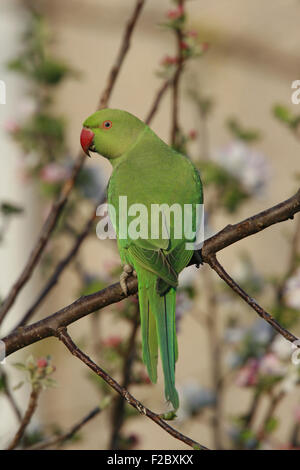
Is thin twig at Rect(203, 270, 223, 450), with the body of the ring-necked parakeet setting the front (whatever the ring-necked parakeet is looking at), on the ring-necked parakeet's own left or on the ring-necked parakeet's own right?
on the ring-necked parakeet's own right

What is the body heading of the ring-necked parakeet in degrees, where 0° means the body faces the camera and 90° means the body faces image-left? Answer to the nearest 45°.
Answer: approximately 135°
